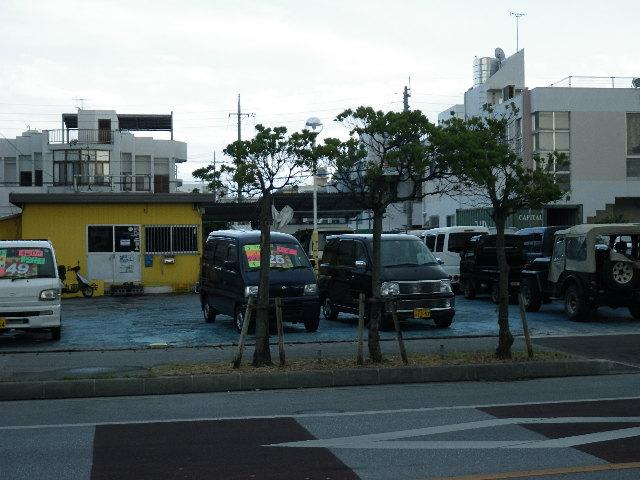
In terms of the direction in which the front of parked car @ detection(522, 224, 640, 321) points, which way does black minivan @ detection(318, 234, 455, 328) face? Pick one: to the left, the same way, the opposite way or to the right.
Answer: the opposite way

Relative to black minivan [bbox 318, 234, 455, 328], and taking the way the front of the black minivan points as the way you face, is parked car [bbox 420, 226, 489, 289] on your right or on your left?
on your left

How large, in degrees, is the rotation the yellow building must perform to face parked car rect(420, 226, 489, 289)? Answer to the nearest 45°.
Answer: approximately 45° to its left

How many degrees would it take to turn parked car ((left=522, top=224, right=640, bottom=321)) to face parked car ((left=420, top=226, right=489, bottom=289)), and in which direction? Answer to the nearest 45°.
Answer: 0° — it already faces it

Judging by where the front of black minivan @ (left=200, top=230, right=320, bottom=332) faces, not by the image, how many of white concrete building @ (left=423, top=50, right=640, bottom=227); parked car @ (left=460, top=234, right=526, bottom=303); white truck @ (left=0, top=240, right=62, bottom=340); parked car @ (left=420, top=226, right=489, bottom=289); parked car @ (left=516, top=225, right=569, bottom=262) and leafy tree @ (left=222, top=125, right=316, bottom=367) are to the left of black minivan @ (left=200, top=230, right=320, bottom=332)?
4
